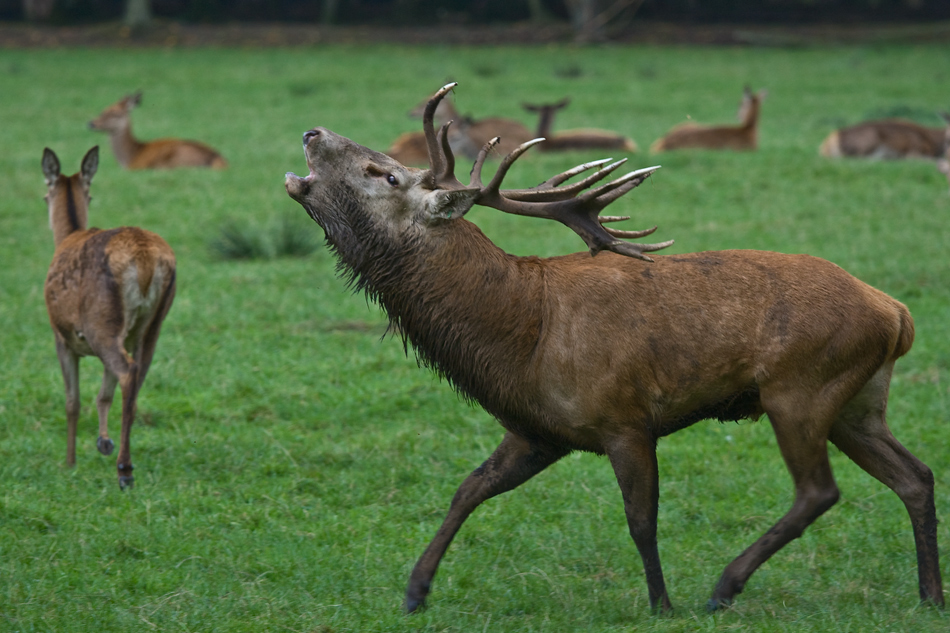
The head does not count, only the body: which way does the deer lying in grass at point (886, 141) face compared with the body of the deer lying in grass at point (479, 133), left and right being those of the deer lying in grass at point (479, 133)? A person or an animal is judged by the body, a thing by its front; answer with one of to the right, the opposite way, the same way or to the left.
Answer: the opposite way

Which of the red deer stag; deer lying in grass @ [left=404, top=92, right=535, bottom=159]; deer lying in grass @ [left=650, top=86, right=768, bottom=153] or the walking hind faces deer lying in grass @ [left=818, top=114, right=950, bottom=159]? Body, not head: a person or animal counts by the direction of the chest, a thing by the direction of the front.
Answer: deer lying in grass @ [left=650, top=86, right=768, bottom=153]

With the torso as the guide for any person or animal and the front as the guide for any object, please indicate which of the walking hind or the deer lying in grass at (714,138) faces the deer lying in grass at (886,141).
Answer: the deer lying in grass at (714,138)

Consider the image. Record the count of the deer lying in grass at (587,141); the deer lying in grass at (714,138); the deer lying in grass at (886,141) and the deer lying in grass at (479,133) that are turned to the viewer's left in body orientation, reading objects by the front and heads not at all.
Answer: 2

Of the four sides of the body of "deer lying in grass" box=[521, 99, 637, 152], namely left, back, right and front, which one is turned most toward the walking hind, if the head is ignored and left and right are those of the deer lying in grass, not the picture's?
left

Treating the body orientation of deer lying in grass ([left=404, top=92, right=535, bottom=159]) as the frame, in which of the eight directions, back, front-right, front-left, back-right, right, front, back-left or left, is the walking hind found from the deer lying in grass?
left

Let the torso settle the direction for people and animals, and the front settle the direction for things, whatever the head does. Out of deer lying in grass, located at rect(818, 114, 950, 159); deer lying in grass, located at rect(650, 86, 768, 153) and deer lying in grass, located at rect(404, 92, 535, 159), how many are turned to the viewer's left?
1

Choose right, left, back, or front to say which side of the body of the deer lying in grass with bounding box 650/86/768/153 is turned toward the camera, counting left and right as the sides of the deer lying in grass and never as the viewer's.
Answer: right

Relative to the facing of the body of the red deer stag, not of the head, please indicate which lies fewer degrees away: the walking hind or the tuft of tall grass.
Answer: the walking hind

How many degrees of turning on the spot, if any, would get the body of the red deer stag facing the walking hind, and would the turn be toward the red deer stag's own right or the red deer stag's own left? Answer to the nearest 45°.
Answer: approximately 45° to the red deer stag's own right

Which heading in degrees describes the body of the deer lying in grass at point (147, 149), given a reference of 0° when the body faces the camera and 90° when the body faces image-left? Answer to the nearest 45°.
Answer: approximately 90°

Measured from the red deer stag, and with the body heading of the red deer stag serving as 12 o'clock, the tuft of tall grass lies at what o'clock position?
The tuft of tall grass is roughly at 2 o'clock from the red deer stag.

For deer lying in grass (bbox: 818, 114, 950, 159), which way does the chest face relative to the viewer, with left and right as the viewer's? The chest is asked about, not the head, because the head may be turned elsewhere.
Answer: facing to the right of the viewer

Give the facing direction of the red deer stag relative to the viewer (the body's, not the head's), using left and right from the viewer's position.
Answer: facing to the left of the viewer

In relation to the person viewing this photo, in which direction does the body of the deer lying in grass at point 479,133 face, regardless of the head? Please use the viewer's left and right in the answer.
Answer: facing to the left of the viewer
